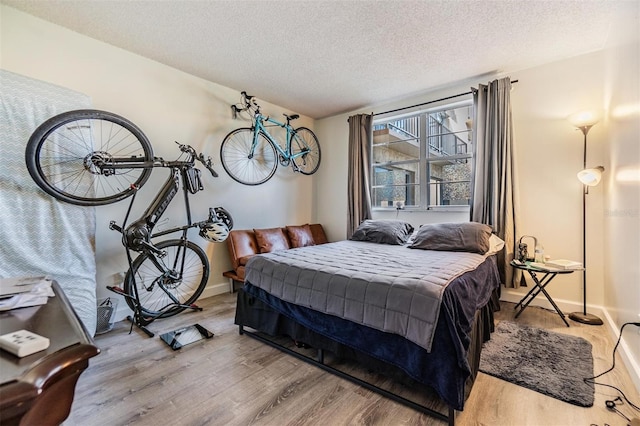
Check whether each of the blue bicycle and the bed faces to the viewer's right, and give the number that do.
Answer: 0

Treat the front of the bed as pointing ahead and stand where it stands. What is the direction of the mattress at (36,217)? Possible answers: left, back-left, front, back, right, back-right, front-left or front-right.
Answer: front-right

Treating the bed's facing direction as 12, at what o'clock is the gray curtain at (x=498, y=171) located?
The gray curtain is roughly at 6 o'clock from the bed.

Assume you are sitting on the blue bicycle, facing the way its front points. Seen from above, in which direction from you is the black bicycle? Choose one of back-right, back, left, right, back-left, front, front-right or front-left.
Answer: front

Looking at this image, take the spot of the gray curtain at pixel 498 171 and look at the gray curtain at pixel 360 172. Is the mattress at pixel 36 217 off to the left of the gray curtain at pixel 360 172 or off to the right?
left

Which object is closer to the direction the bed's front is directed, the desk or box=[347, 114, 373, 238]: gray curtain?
the desk

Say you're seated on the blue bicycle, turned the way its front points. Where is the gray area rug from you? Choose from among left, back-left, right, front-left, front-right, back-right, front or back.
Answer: left

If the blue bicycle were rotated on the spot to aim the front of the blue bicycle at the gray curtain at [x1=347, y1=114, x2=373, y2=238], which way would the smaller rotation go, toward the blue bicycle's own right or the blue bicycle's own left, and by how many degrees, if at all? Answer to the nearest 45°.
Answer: approximately 135° to the blue bicycle's own left

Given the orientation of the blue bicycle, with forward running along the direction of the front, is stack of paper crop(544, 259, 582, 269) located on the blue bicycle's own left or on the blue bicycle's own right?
on the blue bicycle's own left

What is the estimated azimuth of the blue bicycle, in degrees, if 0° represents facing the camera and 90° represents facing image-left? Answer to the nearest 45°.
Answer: approximately 45°

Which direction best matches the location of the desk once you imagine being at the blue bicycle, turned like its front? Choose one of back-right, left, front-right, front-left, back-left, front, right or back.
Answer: front-left
